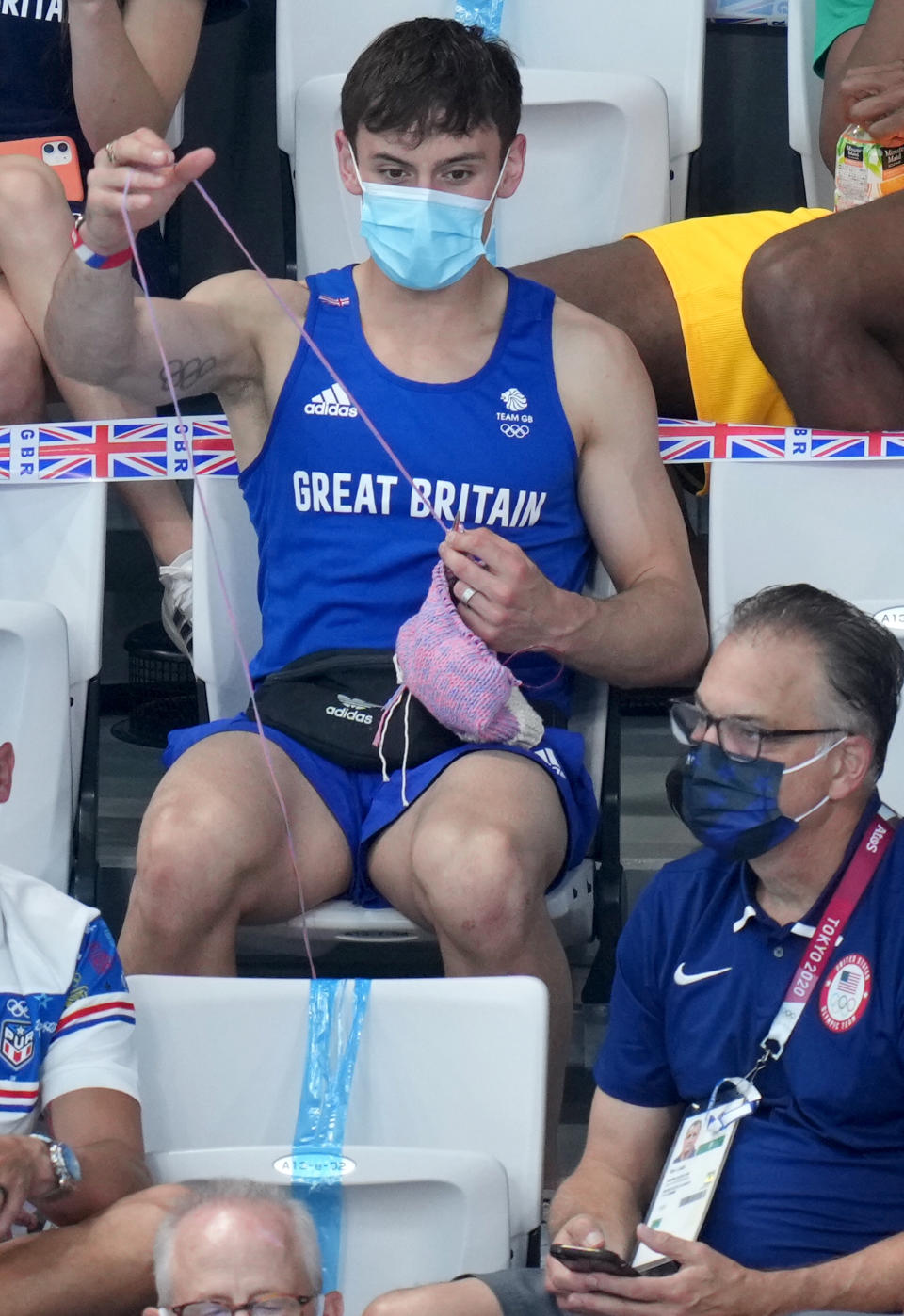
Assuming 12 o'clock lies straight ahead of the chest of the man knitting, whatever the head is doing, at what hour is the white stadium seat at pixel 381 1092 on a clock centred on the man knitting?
The white stadium seat is roughly at 12 o'clock from the man knitting.

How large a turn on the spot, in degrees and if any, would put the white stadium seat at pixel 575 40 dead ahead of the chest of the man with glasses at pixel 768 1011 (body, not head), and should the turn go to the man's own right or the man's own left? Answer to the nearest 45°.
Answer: approximately 135° to the man's own right

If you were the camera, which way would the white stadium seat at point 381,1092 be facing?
facing the viewer

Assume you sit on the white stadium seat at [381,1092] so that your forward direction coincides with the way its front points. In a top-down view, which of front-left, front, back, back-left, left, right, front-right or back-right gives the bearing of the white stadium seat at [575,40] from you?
back

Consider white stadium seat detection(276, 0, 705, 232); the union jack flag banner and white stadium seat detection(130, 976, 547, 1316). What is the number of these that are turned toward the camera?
3

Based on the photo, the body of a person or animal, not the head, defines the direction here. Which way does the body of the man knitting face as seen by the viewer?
toward the camera

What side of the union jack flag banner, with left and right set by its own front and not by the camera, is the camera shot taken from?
front
